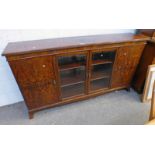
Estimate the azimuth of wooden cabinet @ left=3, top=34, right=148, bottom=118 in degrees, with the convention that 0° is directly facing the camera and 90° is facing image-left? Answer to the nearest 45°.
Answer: approximately 315°
